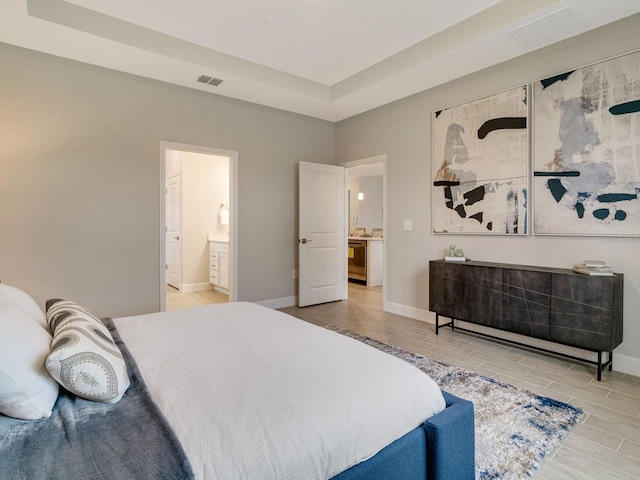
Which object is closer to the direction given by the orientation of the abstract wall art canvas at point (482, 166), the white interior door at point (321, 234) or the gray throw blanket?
the gray throw blanket

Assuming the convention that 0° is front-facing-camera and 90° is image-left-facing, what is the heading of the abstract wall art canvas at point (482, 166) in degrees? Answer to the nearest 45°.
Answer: approximately 45°

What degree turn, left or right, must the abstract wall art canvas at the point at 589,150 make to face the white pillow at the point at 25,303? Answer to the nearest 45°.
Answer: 0° — it already faces it

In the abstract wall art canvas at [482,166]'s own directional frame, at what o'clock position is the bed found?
The bed is roughly at 11 o'clock from the abstract wall art canvas.

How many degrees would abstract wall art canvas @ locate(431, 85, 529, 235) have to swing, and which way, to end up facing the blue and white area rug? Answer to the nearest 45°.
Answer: approximately 45° to its left

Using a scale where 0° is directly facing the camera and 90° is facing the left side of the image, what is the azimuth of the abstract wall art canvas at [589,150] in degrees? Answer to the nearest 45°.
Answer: approximately 45°

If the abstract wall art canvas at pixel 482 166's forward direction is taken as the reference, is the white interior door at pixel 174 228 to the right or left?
on its right

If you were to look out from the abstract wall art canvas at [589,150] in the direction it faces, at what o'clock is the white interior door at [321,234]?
The white interior door is roughly at 2 o'clock from the abstract wall art canvas.

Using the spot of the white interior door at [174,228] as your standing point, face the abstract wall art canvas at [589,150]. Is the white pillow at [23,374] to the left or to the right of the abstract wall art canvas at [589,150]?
right
